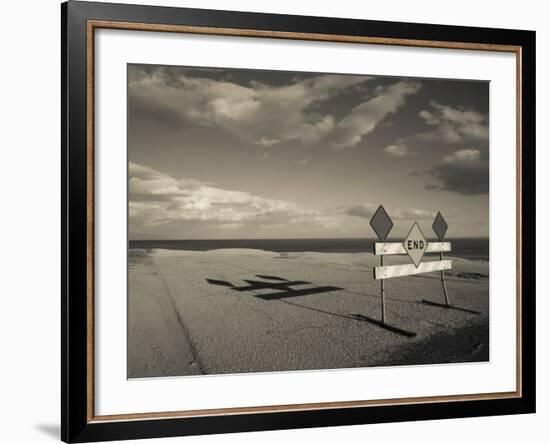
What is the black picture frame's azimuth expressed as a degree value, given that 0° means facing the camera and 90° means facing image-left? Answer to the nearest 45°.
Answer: approximately 315°
